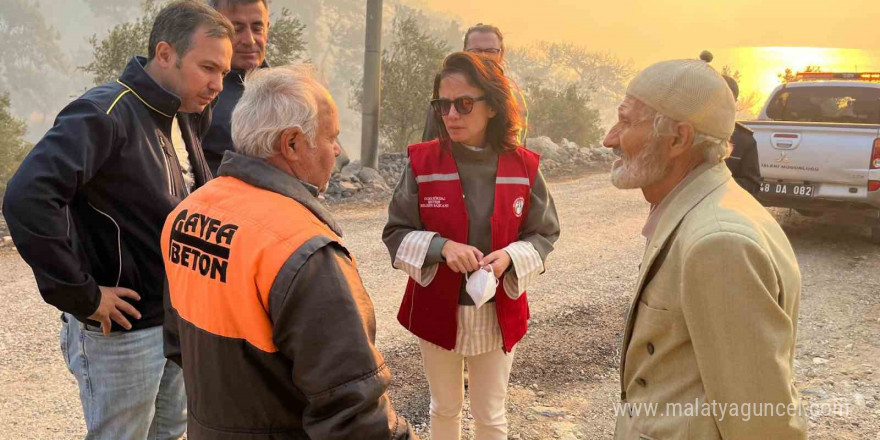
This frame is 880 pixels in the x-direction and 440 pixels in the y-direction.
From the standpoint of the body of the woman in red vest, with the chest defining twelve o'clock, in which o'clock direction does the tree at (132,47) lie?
The tree is roughly at 5 o'clock from the woman in red vest.

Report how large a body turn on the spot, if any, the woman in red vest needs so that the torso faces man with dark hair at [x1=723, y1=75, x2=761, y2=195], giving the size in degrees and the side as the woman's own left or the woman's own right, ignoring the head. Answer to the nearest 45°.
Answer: approximately 135° to the woman's own left

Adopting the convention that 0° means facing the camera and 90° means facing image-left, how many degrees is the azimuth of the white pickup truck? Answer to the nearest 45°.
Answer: approximately 180°

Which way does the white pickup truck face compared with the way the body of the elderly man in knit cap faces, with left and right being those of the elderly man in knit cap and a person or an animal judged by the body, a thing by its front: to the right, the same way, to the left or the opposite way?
to the right

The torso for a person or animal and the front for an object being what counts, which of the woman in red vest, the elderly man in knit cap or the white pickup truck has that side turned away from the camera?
the white pickup truck

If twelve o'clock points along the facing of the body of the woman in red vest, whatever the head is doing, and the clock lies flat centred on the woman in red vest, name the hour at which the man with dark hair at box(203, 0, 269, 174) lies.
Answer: The man with dark hair is roughly at 4 o'clock from the woman in red vest.

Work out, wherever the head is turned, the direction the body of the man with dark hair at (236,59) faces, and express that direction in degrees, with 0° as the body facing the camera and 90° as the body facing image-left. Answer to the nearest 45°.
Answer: approximately 0°

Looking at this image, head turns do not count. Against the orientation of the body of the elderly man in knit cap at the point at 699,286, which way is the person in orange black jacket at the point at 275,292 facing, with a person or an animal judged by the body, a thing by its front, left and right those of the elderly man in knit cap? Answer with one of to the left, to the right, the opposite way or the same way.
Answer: to the right

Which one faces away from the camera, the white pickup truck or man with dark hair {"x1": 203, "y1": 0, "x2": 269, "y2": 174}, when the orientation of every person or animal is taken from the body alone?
the white pickup truck

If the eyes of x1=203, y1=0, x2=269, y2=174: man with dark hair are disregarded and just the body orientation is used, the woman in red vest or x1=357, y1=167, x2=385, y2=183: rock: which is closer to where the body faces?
the woman in red vest

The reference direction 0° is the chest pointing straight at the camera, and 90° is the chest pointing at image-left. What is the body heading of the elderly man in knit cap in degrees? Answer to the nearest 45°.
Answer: approximately 90°

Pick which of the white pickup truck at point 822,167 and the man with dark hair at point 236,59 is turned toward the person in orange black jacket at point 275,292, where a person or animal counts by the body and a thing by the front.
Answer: the man with dark hair

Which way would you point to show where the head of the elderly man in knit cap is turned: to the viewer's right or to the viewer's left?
to the viewer's left

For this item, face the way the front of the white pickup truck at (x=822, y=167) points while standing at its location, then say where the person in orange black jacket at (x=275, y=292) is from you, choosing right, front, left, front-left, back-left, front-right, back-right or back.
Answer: back
